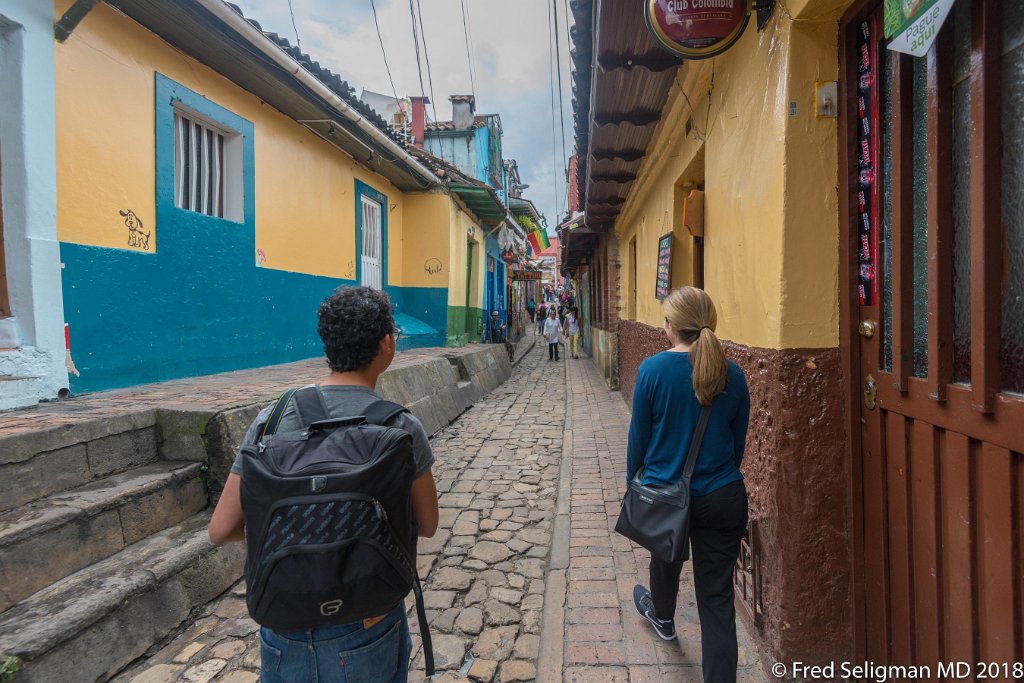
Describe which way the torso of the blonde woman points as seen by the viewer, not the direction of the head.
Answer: away from the camera

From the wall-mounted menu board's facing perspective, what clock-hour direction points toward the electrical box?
The electrical box is roughly at 10 o'clock from the wall-mounted menu board.

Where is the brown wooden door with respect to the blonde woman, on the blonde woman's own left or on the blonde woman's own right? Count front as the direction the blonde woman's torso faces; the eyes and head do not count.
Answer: on the blonde woman's own right

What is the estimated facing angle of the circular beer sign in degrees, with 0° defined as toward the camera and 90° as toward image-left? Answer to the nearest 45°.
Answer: approximately 0°

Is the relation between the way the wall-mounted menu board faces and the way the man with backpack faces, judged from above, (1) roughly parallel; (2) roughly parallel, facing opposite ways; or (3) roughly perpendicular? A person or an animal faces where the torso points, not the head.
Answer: roughly perpendicular

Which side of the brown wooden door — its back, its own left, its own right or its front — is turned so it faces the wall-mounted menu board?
right

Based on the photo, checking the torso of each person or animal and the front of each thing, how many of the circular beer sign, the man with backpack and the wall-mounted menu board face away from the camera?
1

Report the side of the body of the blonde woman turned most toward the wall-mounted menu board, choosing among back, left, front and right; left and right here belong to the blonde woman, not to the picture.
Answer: front

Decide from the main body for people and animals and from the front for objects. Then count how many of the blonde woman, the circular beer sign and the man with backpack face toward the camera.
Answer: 1

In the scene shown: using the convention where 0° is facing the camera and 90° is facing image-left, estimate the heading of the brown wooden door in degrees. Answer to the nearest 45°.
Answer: approximately 45°

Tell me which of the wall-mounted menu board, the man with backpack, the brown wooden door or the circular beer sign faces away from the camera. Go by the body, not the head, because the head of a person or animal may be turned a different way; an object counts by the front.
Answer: the man with backpack

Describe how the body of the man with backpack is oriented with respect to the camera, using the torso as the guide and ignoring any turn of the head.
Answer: away from the camera
